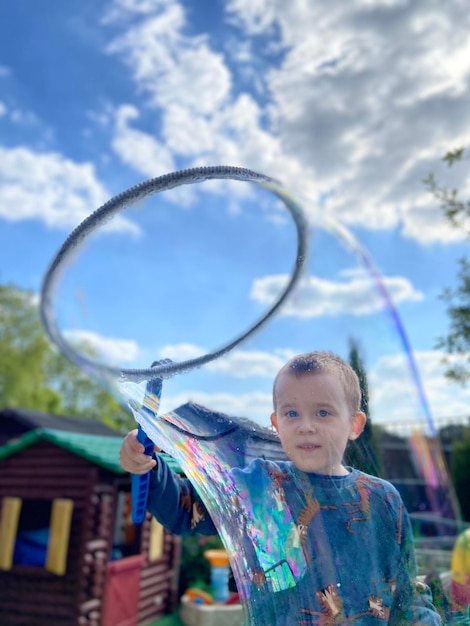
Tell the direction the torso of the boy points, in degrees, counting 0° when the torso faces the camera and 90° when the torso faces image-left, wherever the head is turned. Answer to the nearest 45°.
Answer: approximately 0°

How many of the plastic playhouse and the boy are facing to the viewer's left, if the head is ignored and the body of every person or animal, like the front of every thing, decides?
0

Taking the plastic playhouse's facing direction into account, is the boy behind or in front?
in front

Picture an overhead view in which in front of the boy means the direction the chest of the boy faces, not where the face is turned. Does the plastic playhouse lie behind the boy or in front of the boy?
behind

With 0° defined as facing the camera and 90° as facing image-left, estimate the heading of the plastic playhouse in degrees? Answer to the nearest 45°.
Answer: approximately 315°
